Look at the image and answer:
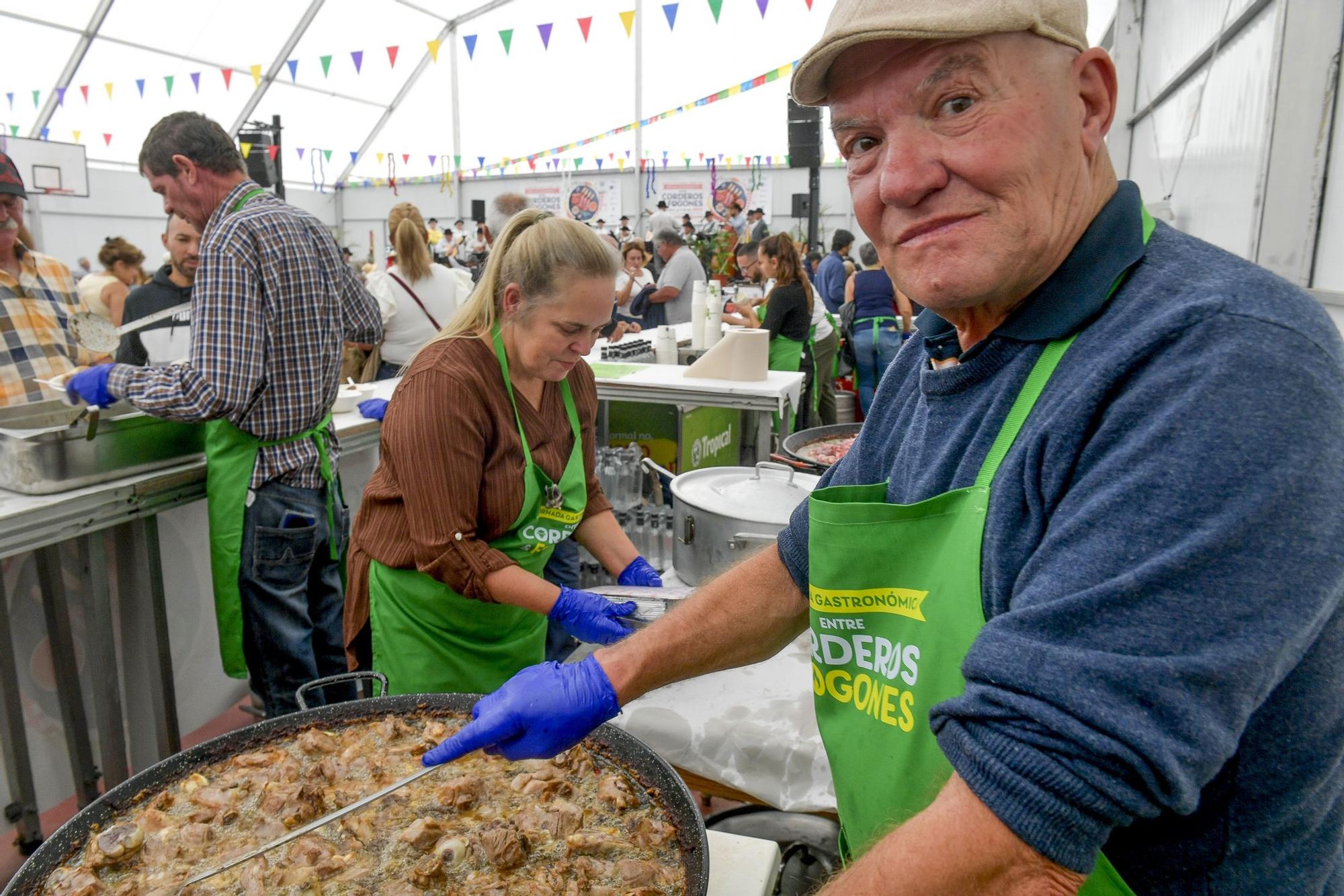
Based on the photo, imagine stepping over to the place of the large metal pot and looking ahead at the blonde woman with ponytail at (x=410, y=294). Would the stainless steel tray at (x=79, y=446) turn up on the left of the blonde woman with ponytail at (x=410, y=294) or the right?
left

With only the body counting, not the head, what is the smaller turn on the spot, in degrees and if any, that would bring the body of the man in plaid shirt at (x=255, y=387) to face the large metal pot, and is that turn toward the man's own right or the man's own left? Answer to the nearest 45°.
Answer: approximately 180°

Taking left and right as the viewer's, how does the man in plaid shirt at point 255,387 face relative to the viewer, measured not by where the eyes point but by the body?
facing away from the viewer and to the left of the viewer

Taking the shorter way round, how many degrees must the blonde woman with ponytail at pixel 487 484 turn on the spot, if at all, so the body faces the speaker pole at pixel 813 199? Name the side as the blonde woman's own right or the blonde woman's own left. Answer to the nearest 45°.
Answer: approximately 90° to the blonde woman's own left

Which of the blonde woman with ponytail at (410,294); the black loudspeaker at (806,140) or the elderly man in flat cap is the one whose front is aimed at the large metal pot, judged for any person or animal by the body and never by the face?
the black loudspeaker

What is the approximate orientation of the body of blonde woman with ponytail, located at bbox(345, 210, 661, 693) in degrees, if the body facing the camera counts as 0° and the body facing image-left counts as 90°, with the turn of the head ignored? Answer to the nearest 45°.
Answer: approximately 315°

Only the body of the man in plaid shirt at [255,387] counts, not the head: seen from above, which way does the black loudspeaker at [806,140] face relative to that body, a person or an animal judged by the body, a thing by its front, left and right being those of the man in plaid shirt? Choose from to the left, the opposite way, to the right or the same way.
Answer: to the left

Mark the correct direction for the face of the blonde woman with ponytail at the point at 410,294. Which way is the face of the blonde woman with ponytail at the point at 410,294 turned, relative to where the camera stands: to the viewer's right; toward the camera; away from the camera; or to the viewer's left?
away from the camera

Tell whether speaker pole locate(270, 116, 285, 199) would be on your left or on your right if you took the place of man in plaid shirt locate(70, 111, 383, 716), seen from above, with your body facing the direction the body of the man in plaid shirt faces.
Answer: on your right
